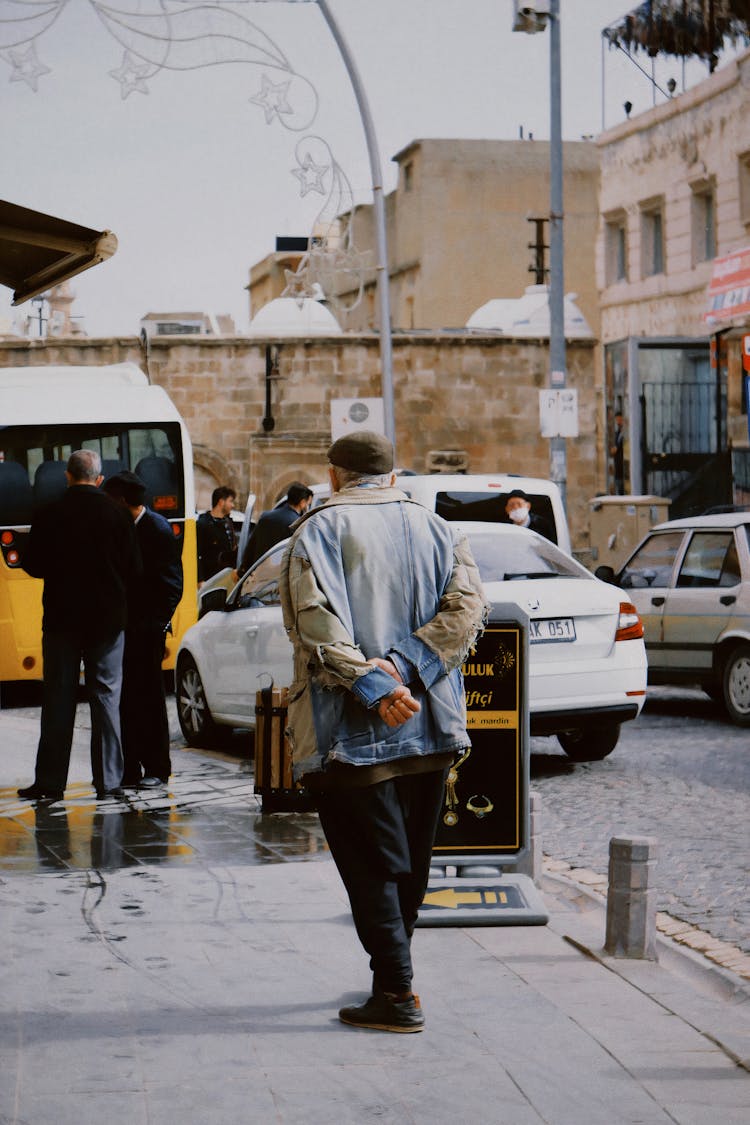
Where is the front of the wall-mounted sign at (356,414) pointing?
toward the camera

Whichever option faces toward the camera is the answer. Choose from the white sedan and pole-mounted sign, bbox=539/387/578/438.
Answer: the pole-mounted sign

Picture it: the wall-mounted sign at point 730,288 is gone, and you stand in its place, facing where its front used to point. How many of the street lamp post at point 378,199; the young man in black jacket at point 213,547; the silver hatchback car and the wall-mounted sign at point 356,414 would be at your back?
0

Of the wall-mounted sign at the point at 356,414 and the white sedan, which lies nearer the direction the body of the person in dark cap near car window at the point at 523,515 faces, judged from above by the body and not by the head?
the white sedan

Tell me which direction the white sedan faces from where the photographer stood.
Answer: facing away from the viewer and to the left of the viewer

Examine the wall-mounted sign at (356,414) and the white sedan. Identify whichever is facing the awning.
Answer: the wall-mounted sign

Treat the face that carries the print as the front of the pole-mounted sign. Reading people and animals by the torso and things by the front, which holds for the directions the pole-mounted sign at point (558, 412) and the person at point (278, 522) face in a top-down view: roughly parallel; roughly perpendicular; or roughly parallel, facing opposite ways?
roughly perpendicular

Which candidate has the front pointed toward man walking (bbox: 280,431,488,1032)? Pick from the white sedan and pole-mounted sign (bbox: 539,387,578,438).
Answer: the pole-mounted sign

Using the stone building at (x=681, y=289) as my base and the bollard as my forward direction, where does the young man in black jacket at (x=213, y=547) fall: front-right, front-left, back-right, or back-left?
front-right

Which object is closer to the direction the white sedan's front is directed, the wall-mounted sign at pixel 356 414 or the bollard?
the wall-mounted sign

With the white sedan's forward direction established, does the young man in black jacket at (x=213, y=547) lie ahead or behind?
ahead

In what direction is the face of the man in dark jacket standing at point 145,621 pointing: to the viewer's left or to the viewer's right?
to the viewer's left

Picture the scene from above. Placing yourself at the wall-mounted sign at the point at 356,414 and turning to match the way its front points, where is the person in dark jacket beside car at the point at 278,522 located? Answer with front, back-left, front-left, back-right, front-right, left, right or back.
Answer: front

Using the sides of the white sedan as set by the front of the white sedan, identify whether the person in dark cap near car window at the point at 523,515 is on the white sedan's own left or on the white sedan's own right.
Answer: on the white sedan's own right

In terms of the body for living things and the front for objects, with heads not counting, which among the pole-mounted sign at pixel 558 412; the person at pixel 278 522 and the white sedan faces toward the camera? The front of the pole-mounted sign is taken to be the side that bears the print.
the pole-mounted sign
